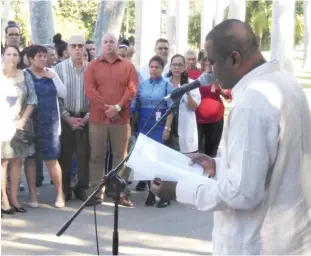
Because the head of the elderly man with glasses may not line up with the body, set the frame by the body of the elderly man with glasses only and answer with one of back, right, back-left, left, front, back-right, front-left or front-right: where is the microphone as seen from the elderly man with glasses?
front

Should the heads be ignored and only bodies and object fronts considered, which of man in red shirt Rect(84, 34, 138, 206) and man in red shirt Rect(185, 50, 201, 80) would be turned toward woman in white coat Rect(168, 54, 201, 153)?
man in red shirt Rect(185, 50, 201, 80)

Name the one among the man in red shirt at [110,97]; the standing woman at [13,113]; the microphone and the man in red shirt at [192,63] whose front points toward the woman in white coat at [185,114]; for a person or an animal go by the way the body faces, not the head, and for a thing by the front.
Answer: the man in red shirt at [192,63]

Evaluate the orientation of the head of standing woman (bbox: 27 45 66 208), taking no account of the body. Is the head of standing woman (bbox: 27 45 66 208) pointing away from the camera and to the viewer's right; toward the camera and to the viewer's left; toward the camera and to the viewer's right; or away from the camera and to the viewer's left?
toward the camera and to the viewer's right

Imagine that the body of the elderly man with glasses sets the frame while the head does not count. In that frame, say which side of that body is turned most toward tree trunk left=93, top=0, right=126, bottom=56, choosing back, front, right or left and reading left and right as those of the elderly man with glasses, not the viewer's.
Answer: back

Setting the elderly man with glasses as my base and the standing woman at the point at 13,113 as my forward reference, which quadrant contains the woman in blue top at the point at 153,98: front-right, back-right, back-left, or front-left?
back-left

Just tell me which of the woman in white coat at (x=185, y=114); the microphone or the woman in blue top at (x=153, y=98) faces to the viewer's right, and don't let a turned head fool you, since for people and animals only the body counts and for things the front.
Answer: the microphone

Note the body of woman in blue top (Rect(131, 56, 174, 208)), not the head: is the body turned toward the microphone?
yes

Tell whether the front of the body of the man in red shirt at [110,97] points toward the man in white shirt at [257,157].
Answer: yes

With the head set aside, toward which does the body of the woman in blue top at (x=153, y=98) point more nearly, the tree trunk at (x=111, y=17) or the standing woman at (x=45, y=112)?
the standing woman

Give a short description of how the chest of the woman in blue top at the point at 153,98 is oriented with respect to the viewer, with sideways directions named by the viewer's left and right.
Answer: facing the viewer

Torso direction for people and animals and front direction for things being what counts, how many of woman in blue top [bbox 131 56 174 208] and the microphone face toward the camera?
1

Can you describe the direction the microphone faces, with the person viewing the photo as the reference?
facing to the right of the viewer

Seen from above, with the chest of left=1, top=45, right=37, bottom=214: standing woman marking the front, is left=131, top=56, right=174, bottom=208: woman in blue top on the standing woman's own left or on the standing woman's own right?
on the standing woman's own left

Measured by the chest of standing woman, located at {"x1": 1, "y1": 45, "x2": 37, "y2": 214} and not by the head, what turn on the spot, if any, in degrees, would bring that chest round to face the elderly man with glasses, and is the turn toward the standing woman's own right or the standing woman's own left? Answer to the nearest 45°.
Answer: approximately 135° to the standing woman's own left

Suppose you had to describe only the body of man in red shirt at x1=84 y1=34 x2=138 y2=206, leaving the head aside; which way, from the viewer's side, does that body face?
toward the camera

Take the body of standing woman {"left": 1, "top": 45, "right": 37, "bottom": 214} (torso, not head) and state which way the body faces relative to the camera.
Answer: toward the camera

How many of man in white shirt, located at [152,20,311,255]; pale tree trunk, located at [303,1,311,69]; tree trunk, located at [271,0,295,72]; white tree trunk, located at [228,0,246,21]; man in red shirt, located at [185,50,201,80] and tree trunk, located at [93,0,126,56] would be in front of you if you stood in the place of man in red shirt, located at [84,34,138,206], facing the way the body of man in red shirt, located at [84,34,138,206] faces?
1
